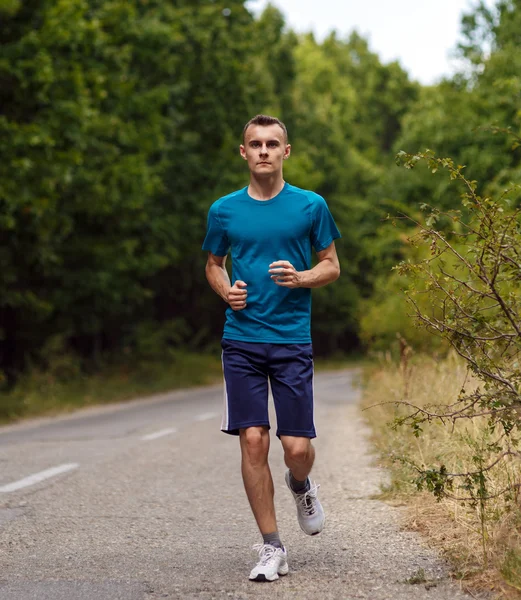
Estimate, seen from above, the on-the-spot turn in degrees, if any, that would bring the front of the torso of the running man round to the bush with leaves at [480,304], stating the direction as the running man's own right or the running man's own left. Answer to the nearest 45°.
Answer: approximately 90° to the running man's own left

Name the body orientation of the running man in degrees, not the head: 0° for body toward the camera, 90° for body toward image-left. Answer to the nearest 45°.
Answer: approximately 0°
